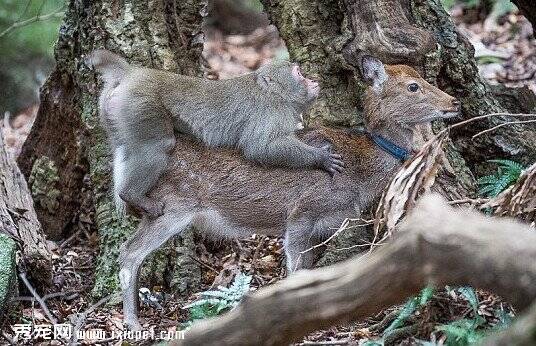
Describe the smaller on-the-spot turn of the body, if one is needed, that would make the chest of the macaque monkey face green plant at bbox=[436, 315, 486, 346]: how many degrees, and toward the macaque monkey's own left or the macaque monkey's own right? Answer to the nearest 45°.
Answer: approximately 45° to the macaque monkey's own right

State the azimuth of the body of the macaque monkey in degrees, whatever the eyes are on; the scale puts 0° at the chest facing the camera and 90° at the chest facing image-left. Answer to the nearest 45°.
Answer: approximately 270°

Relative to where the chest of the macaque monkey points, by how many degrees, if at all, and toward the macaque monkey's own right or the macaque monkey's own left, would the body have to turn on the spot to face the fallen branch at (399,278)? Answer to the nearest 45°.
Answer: approximately 90° to the macaque monkey's own right

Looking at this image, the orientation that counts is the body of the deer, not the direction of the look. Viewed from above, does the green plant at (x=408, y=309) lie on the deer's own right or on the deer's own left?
on the deer's own right

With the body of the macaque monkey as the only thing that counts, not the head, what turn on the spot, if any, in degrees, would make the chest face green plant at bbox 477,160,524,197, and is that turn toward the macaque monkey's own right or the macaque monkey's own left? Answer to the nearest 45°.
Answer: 0° — it already faces it

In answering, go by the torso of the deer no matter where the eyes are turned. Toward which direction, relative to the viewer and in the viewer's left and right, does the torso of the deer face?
facing to the right of the viewer

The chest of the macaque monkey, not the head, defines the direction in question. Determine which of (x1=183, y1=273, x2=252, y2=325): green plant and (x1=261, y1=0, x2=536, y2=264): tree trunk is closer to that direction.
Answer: the tree trunk
